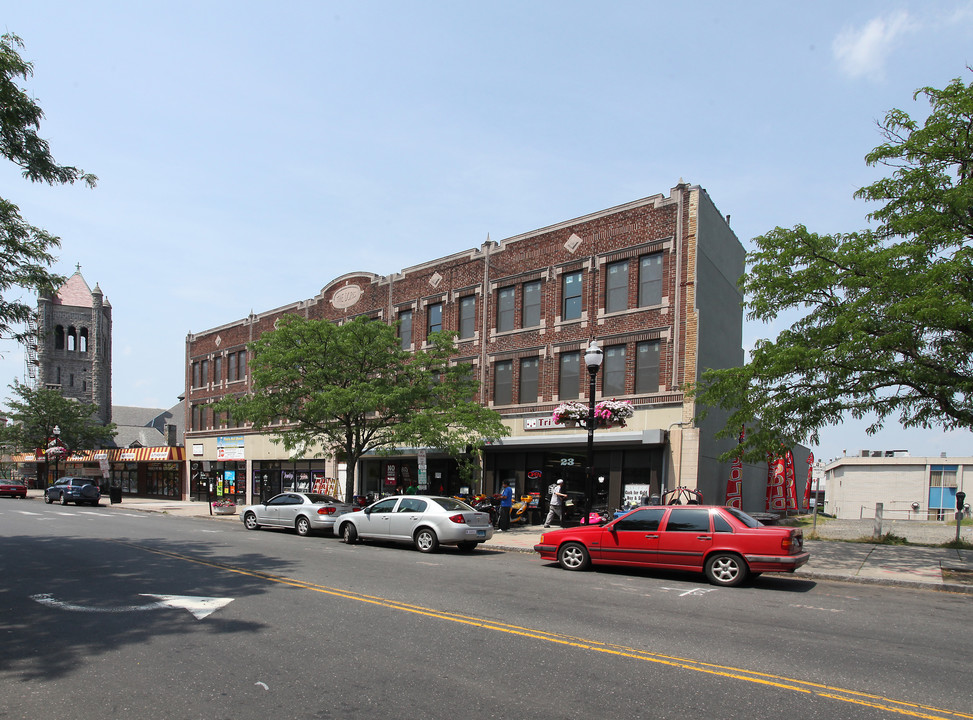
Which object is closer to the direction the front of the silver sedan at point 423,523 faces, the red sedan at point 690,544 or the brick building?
the brick building

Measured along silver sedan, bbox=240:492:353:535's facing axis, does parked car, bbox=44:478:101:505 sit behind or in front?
in front

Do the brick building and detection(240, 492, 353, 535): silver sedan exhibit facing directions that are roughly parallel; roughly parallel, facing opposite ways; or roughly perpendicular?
roughly perpendicular

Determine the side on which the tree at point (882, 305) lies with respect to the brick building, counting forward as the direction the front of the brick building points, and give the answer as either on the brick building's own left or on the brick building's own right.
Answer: on the brick building's own left

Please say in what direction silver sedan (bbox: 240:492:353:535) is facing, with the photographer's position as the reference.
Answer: facing away from the viewer and to the left of the viewer

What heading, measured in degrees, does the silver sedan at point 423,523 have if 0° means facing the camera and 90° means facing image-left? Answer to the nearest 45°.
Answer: approximately 135°

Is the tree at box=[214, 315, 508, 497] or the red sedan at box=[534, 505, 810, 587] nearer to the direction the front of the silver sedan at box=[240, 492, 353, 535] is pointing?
the tree

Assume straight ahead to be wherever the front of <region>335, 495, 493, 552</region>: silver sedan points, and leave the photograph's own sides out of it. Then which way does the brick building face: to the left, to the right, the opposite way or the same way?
to the left

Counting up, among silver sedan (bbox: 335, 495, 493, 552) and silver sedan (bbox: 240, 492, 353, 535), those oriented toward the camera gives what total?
0

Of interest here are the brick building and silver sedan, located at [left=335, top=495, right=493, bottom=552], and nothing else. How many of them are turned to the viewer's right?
0
